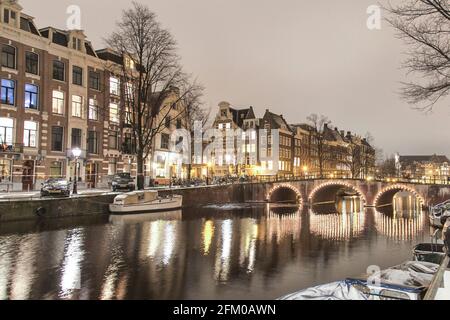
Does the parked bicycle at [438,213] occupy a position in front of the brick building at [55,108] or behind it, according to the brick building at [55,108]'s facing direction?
in front

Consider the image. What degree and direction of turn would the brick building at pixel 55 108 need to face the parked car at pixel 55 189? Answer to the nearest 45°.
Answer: approximately 45° to its right

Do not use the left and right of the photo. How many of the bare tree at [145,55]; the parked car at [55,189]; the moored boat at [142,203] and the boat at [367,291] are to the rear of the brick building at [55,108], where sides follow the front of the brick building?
0

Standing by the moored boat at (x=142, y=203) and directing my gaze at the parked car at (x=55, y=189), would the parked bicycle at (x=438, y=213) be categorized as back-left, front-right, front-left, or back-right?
back-left

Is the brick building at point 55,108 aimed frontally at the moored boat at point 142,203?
yes

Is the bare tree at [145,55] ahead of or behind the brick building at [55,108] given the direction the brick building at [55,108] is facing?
ahead

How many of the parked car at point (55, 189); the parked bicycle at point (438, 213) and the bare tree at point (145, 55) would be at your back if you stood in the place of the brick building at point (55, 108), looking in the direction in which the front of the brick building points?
0

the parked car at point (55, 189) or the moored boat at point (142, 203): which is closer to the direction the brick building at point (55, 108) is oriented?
the moored boat

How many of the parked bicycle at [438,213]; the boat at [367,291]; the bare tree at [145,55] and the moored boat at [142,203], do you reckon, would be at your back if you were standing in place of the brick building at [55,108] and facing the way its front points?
0

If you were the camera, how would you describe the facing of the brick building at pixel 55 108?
facing the viewer and to the right of the viewer

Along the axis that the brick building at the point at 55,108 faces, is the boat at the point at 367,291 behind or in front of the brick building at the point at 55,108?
in front
